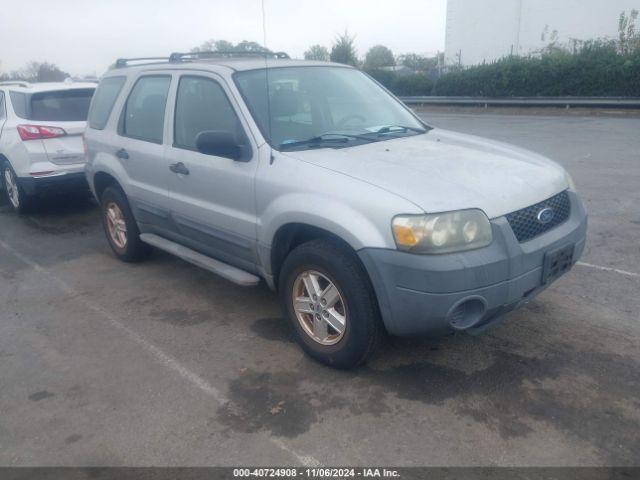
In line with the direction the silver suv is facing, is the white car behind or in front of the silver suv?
behind

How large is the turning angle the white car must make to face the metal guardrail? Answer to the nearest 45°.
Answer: approximately 90° to its right

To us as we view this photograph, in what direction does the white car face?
facing away from the viewer and to the left of the viewer

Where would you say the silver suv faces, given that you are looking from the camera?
facing the viewer and to the right of the viewer

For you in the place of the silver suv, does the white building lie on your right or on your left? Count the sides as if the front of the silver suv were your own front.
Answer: on your left

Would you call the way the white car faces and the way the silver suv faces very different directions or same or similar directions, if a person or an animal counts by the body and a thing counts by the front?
very different directions
